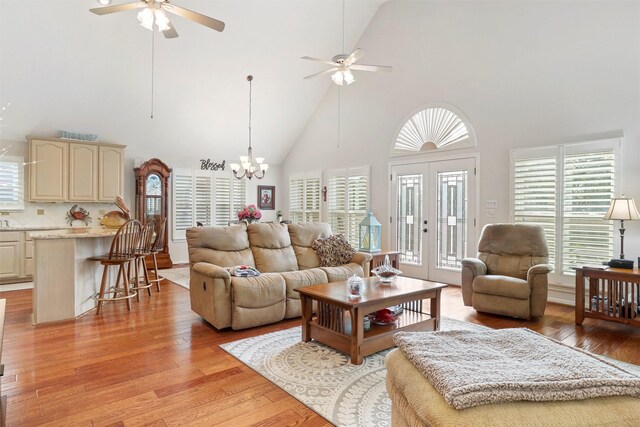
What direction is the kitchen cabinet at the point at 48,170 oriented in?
toward the camera

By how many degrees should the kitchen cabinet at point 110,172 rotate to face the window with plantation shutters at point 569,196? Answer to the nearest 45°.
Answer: approximately 45° to its left

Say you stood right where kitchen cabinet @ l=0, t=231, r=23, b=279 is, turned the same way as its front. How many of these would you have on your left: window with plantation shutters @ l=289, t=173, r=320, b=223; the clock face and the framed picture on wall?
3

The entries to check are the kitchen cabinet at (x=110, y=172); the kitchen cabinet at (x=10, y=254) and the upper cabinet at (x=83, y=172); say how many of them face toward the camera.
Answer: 3

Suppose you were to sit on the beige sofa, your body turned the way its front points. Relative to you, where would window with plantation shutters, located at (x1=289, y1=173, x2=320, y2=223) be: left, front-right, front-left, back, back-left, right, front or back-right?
back-left

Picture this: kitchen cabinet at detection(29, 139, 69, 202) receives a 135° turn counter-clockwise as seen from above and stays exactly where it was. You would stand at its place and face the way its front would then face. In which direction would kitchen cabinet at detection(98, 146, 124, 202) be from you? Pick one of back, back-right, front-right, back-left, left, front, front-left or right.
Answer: front-right

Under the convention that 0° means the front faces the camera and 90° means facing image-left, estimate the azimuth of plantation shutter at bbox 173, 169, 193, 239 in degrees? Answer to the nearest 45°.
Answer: approximately 315°

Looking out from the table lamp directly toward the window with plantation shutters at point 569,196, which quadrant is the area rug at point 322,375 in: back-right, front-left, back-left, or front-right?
back-left

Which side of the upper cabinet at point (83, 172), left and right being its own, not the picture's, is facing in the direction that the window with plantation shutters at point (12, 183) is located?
right

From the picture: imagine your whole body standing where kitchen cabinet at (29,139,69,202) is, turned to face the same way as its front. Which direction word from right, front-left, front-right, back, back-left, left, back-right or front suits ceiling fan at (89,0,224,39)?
front

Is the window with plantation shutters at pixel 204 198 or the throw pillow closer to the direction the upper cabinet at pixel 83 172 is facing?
the throw pillow

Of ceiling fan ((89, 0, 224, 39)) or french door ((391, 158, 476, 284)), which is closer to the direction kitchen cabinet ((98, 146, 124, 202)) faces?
the ceiling fan

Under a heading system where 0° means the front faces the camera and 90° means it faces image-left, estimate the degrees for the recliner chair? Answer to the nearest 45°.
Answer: approximately 45°
